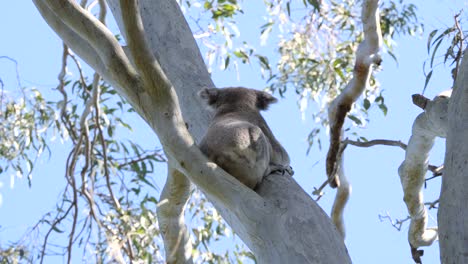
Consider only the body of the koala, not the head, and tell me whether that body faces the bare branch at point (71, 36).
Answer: no

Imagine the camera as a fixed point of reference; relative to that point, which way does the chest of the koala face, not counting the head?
away from the camera

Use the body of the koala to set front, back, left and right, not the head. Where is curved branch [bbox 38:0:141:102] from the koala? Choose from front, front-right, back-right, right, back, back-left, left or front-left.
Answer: back-left

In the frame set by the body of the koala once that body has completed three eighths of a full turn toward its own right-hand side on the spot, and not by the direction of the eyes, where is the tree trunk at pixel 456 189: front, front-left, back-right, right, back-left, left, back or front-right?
front
